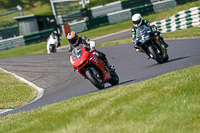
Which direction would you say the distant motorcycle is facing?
toward the camera

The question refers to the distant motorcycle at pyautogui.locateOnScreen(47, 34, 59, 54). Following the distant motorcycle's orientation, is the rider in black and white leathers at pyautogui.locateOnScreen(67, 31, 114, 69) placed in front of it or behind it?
in front

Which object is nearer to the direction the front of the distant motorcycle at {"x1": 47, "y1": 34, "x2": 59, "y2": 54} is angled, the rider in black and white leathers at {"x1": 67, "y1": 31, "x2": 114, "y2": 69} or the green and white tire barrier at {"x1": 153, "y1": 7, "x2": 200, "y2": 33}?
the rider in black and white leathers

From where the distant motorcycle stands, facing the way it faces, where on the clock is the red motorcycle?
The red motorcycle is roughly at 12 o'clock from the distant motorcycle.

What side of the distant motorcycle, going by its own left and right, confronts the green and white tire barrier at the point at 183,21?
left

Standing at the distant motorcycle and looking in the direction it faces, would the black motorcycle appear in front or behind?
in front
